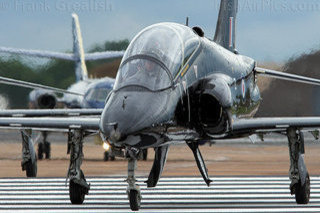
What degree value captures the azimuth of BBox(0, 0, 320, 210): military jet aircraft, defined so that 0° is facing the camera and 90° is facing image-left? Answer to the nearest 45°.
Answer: approximately 0°
